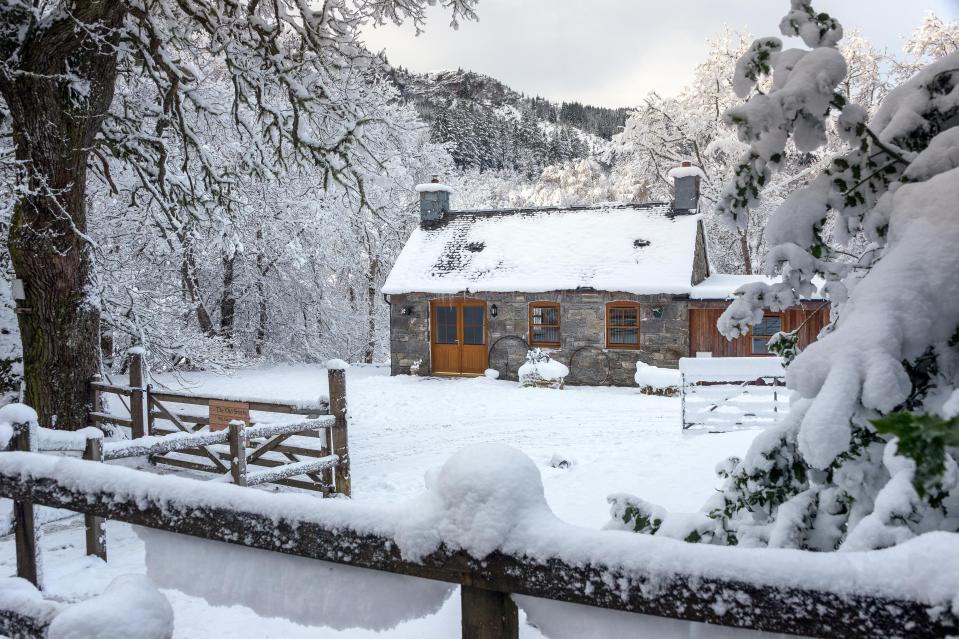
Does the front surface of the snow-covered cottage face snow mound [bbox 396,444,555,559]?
yes

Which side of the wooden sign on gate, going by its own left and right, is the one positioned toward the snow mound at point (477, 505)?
front

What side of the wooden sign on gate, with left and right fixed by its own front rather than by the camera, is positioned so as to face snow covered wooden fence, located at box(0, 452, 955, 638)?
front

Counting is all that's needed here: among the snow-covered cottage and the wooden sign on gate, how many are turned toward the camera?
2

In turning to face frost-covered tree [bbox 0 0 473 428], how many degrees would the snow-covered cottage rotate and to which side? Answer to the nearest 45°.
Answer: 0° — it already faces it

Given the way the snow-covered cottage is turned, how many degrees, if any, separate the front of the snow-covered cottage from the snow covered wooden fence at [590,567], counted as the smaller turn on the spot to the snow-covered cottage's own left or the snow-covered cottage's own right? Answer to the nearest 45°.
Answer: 0° — it already faces it
